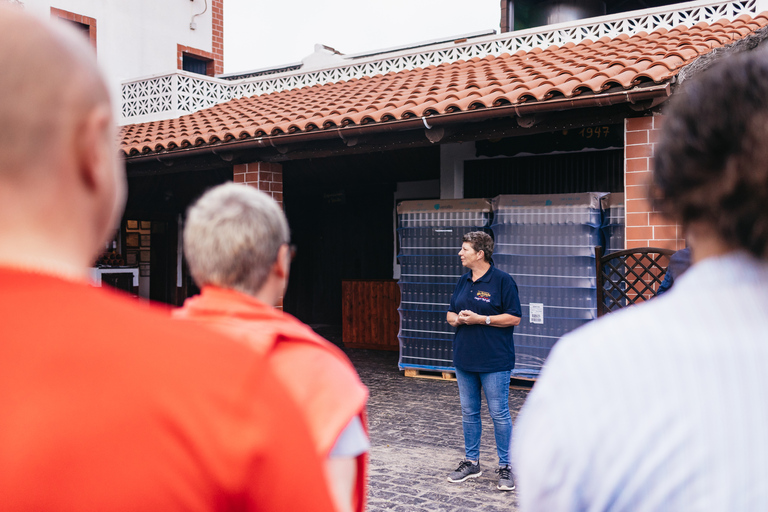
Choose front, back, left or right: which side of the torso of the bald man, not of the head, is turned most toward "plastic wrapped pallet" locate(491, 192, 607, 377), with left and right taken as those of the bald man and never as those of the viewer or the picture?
front

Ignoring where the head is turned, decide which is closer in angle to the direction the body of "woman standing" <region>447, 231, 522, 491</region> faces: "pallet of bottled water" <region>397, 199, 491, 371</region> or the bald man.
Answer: the bald man

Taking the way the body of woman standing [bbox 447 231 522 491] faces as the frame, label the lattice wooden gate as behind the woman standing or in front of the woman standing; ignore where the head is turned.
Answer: behind

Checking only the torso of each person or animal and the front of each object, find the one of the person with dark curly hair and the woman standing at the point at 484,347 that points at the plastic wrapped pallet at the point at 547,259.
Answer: the person with dark curly hair

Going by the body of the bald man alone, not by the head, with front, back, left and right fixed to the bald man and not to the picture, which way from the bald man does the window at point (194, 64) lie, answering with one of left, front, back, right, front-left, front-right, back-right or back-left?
front-left

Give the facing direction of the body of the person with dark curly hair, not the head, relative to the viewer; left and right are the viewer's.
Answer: facing away from the viewer

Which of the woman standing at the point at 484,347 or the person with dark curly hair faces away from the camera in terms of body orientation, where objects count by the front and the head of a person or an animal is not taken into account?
the person with dark curly hair

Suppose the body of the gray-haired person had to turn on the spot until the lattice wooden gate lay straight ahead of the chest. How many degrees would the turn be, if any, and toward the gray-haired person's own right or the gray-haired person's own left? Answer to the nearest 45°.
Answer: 0° — they already face it

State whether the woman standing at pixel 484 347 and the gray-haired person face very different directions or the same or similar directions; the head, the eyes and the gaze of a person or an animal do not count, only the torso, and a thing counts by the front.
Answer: very different directions

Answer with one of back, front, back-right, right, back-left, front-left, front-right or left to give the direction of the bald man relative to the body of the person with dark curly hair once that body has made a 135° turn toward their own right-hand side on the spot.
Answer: right

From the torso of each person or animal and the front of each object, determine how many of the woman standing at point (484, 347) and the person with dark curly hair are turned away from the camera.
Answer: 1

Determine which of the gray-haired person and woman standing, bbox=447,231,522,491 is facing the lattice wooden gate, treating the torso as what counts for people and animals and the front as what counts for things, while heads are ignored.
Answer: the gray-haired person

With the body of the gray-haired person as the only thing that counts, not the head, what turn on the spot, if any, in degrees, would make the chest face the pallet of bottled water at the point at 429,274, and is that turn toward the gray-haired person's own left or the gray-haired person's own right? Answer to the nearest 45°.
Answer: approximately 45° to the gray-haired person's own left

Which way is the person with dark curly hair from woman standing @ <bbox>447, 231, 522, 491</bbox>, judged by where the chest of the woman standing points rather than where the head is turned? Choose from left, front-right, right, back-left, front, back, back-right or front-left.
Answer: front-left

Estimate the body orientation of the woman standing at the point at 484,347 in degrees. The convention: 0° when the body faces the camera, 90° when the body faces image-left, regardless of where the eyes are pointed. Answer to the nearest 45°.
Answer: approximately 45°

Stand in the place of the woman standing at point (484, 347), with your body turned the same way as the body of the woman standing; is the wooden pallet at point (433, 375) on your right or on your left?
on your right
